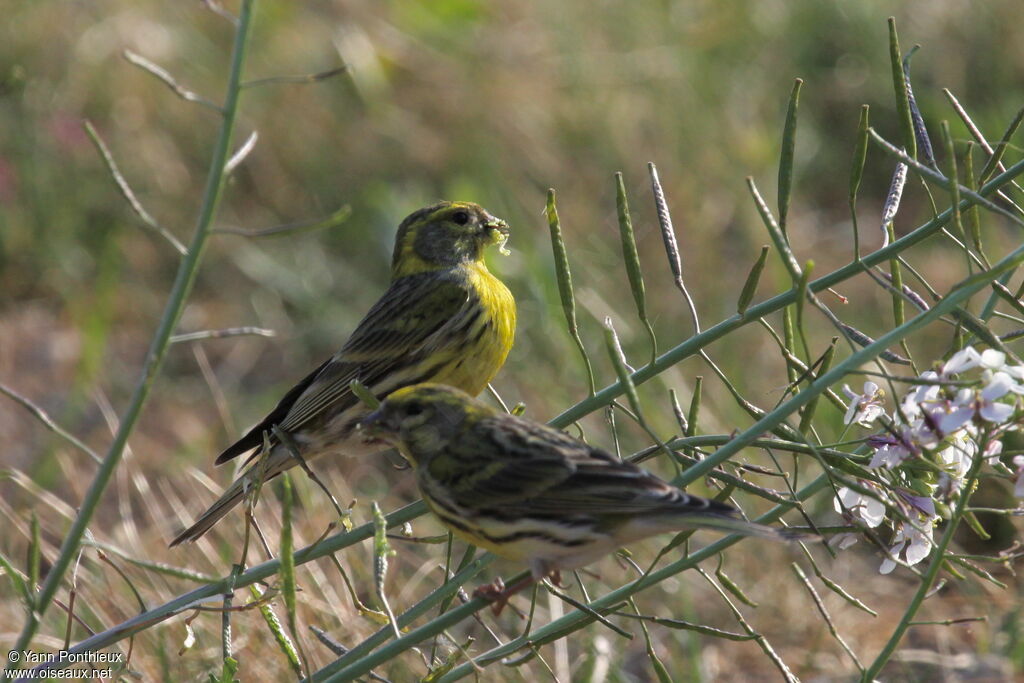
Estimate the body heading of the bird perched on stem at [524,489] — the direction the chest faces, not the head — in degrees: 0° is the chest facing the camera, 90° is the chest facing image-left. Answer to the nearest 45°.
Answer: approximately 90°

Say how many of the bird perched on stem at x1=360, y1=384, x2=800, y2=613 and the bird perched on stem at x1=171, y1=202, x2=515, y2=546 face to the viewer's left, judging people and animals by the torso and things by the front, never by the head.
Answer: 1

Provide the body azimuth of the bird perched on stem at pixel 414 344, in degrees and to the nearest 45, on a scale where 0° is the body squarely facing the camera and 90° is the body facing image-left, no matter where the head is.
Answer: approximately 270°

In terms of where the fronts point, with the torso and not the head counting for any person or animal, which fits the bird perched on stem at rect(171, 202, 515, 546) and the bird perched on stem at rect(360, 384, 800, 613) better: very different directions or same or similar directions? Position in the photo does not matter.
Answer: very different directions

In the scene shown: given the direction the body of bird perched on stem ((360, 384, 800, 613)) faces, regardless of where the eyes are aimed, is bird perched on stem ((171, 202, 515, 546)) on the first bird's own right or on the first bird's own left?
on the first bird's own right

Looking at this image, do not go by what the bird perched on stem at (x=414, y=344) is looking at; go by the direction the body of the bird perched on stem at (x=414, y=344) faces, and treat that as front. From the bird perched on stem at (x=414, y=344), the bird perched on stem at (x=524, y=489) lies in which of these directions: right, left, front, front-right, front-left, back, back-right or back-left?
right
